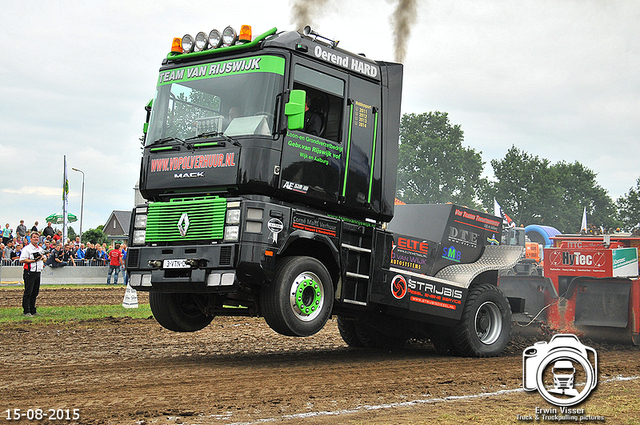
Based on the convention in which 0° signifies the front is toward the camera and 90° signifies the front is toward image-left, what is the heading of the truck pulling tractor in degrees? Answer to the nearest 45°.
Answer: approximately 45°

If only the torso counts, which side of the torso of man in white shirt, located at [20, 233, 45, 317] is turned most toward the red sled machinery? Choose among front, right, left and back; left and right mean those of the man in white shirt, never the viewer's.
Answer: front

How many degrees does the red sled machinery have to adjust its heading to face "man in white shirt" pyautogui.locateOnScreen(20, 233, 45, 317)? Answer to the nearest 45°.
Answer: approximately 45° to its right

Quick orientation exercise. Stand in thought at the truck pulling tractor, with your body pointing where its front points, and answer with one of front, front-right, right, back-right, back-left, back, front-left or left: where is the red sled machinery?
back

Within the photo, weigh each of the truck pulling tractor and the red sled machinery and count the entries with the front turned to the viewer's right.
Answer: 0

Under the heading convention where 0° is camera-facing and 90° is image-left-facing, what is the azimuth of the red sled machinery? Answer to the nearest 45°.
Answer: approximately 45°

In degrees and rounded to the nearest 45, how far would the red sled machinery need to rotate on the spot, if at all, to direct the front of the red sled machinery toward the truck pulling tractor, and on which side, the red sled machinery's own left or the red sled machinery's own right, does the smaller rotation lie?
0° — it already faces it

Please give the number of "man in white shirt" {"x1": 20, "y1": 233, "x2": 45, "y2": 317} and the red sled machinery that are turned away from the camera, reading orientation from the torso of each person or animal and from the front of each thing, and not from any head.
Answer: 0

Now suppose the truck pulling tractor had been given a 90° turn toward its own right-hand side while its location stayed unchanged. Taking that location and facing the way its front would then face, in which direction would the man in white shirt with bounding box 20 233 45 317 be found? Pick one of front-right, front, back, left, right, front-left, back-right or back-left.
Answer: front
